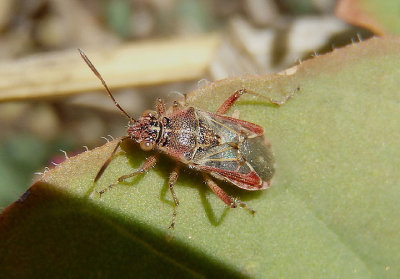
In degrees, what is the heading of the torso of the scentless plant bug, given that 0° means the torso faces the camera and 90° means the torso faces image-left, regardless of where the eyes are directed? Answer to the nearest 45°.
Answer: approximately 90°
